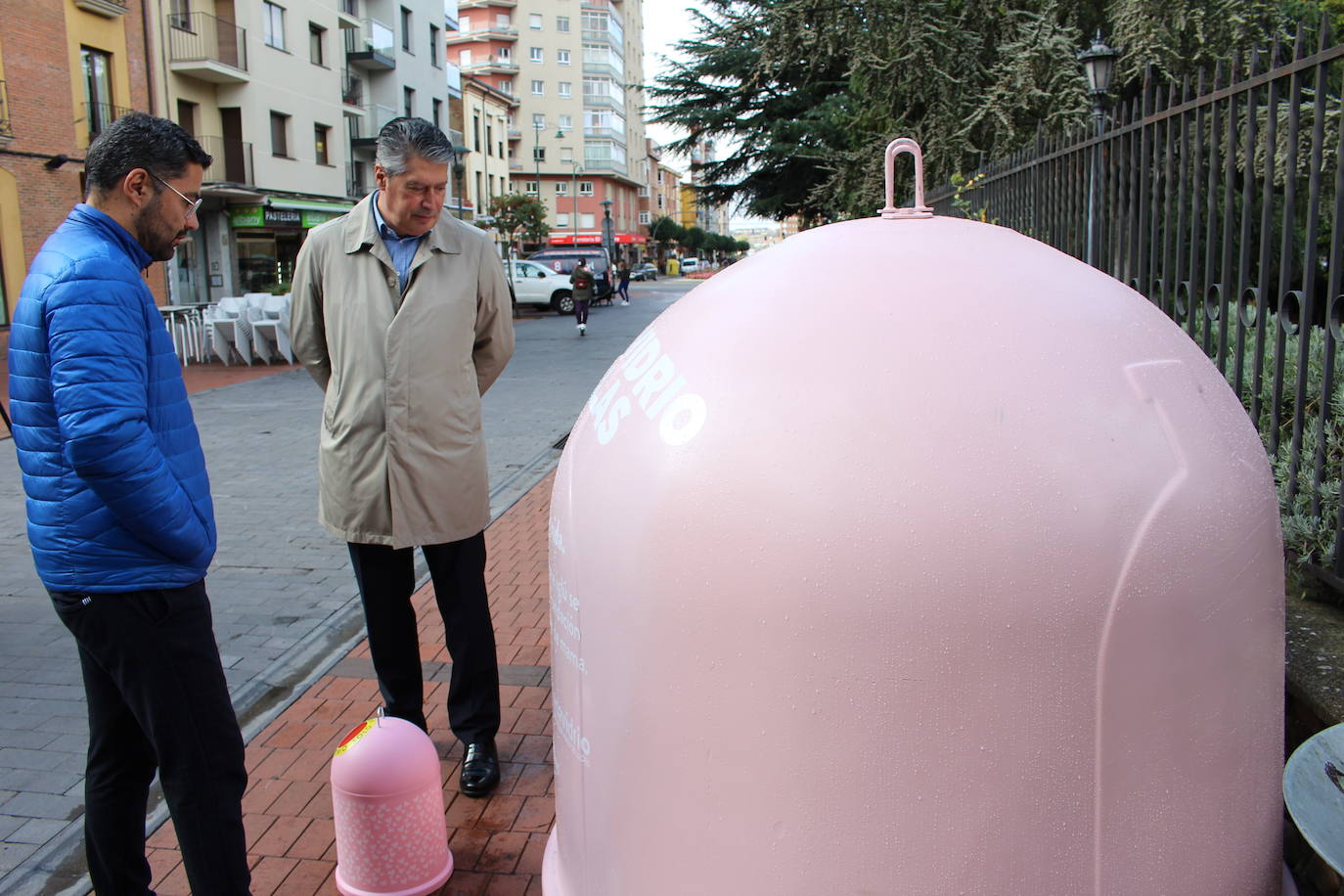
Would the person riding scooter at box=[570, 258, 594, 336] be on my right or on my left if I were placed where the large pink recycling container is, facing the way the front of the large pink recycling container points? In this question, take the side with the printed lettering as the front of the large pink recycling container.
on my right

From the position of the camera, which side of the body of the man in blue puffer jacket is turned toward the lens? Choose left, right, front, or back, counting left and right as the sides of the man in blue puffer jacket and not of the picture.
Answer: right

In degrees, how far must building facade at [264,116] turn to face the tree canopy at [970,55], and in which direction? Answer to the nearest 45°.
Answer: approximately 45° to its right

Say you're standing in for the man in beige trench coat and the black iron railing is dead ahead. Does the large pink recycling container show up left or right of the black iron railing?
right

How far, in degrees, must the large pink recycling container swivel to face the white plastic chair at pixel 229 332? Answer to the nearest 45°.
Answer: approximately 45° to its right

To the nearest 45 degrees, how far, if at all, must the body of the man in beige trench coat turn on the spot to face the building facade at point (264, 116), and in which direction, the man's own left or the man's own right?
approximately 180°

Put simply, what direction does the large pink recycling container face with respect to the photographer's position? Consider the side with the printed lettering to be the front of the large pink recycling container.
facing to the left of the viewer

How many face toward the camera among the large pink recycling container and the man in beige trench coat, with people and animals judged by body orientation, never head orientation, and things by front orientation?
1
